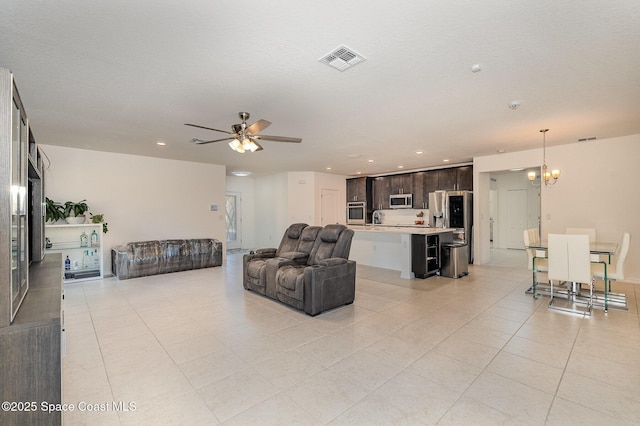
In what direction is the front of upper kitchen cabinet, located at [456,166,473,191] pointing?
toward the camera

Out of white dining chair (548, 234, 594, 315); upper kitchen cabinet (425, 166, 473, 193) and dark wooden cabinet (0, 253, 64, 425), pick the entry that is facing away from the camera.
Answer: the white dining chair

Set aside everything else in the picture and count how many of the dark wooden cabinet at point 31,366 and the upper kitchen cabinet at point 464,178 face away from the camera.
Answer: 0

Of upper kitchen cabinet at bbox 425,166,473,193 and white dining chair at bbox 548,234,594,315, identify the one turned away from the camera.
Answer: the white dining chair

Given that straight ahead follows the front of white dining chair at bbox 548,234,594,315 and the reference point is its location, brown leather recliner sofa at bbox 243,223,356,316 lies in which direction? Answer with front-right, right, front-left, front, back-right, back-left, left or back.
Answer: back-left

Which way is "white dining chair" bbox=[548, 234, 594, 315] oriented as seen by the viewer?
away from the camera

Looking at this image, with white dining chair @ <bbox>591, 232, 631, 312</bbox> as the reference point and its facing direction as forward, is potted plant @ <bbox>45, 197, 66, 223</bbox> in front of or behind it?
in front

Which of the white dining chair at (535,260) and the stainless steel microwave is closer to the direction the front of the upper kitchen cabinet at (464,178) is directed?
the white dining chair

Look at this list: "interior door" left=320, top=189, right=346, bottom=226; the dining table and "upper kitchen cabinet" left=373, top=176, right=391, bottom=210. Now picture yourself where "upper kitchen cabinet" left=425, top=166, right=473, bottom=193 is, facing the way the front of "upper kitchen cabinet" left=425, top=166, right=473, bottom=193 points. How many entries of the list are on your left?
1

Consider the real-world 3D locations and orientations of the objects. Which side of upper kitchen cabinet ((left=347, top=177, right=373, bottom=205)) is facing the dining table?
left

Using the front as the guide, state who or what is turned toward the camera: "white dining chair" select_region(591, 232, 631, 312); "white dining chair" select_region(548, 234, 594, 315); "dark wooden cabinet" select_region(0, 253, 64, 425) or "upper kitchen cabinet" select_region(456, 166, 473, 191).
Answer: the upper kitchen cabinet

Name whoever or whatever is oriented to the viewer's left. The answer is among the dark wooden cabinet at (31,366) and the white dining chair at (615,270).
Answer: the white dining chair

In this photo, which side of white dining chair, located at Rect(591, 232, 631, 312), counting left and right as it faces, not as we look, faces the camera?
left

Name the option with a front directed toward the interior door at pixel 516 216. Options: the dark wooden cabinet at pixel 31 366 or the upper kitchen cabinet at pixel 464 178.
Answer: the dark wooden cabinet

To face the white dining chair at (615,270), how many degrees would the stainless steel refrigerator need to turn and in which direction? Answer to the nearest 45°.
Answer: approximately 45° to its left

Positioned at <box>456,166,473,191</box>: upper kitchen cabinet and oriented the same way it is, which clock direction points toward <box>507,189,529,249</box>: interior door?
The interior door is roughly at 7 o'clock from the upper kitchen cabinet.

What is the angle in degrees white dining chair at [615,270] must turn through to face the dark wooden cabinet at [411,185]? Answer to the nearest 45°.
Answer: approximately 45° to its right

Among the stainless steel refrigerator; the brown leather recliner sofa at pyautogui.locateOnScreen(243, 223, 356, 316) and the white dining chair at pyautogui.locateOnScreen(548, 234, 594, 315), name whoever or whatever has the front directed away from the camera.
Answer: the white dining chair

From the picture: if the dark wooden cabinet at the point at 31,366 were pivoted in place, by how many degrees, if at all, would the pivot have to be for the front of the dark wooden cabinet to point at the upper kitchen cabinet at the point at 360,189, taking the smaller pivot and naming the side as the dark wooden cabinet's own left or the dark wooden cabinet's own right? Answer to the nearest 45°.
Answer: approximately 45° to the dark wooden cabinet's own left

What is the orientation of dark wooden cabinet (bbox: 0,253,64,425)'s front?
to the viewer's right

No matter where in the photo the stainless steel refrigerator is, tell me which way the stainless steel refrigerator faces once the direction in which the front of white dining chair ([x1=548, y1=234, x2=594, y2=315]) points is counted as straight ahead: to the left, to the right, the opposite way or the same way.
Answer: the opposite way
